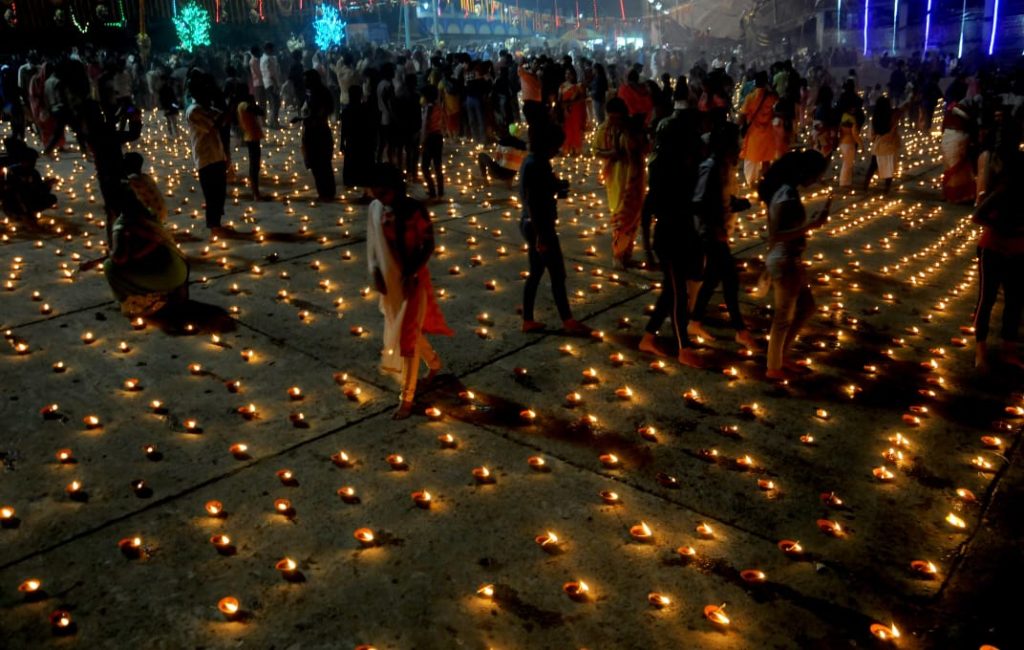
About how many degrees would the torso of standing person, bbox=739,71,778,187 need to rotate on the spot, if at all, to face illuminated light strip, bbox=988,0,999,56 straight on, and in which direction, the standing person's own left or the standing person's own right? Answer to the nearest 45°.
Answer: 0° — they already face it

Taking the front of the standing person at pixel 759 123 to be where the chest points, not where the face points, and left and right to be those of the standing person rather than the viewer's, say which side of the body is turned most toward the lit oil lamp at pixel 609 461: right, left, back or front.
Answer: back

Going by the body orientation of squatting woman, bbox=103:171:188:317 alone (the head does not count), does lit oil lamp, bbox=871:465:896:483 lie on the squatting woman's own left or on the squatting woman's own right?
on the squatting woman's own left

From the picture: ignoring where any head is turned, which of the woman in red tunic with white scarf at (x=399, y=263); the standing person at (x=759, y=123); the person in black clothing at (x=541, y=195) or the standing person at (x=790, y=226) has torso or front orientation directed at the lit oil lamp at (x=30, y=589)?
the woman in red tunic with white scarf

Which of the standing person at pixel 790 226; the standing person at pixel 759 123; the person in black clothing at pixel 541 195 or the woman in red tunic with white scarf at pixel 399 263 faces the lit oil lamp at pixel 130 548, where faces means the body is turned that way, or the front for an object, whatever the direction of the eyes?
the woman in red tunic with white scarf

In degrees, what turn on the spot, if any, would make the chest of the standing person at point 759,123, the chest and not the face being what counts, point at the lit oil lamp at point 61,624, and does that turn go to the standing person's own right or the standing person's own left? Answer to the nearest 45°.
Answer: approximately 180°

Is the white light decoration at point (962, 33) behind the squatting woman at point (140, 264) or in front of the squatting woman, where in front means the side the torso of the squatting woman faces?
behind

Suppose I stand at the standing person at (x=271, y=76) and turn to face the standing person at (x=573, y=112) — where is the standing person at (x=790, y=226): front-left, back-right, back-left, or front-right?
front-right

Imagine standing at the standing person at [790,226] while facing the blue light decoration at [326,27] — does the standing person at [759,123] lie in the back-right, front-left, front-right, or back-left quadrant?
front-right

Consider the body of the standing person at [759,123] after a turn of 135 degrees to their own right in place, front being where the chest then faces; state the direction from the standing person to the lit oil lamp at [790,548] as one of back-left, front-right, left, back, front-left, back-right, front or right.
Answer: front-right

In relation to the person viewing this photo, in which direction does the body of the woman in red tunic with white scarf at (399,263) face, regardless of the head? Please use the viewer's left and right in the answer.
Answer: facing the viewer and to the left of the viewer
